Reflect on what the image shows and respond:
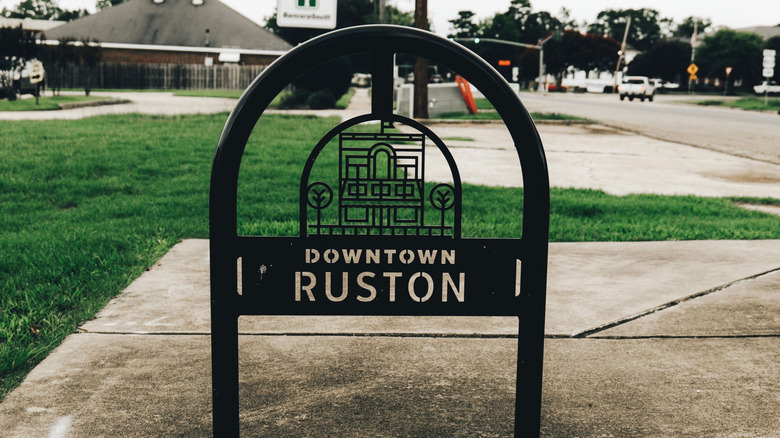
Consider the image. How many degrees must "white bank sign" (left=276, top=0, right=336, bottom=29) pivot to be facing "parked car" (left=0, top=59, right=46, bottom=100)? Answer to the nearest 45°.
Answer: approximately 135° to its right

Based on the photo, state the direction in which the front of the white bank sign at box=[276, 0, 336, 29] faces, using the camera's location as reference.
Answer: facing the viewer

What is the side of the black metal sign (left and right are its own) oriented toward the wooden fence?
back

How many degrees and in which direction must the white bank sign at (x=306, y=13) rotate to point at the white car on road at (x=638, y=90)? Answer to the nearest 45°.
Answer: approximately 135° to its left

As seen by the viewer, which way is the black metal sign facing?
toward the camera

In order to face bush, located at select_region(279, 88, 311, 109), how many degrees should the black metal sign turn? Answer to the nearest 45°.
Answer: approximately 180°

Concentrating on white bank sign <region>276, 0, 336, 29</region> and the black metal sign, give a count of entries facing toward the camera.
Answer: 2

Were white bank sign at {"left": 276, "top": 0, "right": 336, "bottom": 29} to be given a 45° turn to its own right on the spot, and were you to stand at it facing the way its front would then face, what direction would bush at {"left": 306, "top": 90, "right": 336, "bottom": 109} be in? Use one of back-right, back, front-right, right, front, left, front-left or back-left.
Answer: front-left

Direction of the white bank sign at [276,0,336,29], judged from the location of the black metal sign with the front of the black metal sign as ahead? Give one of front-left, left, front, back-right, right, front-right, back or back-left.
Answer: back

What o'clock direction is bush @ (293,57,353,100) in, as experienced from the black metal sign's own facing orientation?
The bush is roughly at 6 o'clock from the black metal sign.

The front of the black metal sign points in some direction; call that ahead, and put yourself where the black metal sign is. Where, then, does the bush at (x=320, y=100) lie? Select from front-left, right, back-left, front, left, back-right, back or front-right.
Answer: back

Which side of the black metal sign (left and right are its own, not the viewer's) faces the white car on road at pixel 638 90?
back
